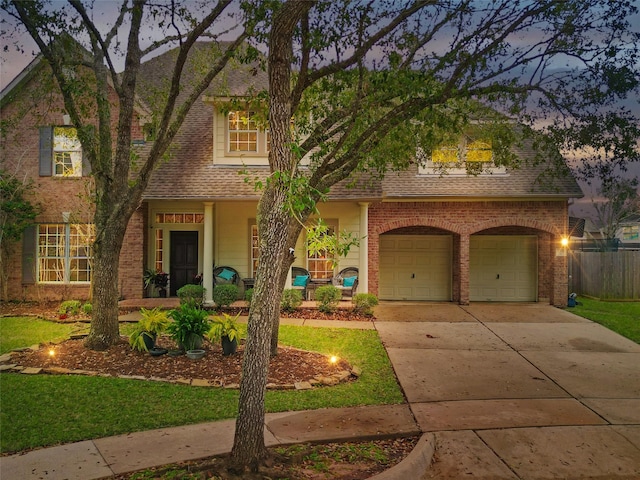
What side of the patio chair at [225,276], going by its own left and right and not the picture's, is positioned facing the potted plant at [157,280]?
right

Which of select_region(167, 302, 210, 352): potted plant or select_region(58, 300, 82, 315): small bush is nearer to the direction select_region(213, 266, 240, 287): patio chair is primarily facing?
the potted plant

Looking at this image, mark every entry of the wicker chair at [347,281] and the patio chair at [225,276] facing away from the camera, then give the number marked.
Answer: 0

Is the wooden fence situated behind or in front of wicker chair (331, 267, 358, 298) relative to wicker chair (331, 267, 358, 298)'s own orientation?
behind

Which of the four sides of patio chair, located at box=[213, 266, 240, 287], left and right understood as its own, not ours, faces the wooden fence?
left

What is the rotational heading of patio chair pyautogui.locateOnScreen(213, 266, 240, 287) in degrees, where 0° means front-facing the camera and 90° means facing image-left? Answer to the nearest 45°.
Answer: approximately 0°

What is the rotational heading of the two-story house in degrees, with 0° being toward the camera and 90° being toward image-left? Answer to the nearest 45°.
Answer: approximately 0°

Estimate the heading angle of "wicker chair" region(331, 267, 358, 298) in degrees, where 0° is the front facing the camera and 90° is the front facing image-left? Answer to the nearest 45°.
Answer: approximately 45°

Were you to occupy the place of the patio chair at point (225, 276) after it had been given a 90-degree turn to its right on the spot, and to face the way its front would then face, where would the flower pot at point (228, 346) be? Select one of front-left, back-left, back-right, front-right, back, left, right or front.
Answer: left

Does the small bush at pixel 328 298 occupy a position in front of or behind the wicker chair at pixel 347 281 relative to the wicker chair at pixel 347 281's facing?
in front

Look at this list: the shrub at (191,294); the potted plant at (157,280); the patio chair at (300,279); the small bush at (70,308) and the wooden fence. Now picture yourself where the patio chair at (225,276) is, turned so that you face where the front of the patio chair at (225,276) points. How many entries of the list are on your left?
2

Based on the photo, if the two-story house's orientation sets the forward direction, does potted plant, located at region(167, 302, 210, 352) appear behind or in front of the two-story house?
in front
